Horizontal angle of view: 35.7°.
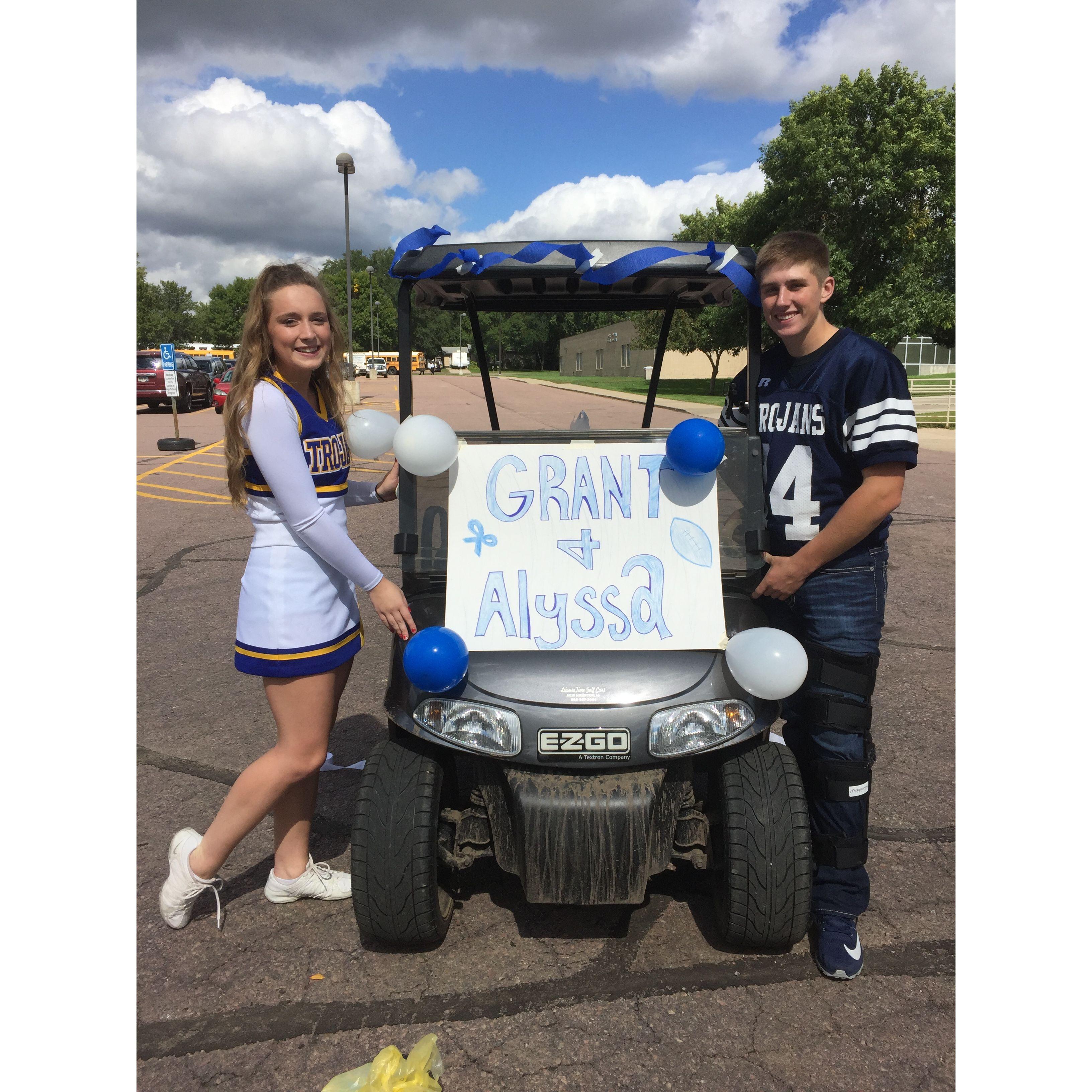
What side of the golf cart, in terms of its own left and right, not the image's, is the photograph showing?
front

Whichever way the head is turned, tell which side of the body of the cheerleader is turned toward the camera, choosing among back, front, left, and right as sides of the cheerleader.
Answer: right

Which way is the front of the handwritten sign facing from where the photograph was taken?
facing the viewer

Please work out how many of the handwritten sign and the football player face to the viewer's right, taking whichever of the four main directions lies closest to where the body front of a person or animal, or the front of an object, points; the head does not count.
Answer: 0

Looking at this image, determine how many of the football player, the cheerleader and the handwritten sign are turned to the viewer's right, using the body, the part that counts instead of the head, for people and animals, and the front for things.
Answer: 1
